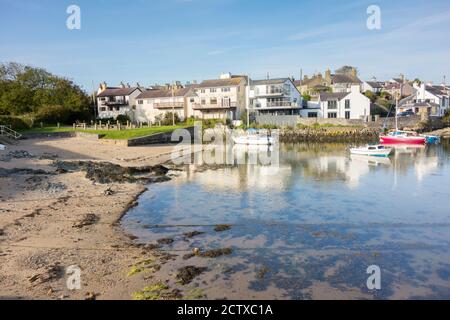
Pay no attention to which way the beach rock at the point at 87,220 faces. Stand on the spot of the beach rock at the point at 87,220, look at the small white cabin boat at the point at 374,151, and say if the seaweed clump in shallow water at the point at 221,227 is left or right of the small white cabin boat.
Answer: right

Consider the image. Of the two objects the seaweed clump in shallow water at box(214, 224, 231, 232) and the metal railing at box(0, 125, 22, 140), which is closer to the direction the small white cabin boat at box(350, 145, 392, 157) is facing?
the metal railing

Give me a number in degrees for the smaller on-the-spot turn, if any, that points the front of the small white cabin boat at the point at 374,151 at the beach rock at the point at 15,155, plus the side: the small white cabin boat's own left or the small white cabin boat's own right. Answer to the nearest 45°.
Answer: approximately 45° to the small white cabin boat's own left

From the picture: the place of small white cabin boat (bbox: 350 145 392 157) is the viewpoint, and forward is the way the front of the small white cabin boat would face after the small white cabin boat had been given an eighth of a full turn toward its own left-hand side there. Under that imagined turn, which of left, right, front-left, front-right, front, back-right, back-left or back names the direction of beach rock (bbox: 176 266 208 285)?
back-right

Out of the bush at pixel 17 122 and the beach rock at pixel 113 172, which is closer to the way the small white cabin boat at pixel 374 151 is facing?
the bush

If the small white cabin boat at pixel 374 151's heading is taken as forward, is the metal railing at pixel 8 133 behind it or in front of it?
in front

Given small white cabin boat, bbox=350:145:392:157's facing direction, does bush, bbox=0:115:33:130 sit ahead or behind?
ahead
